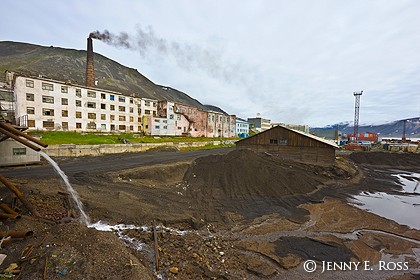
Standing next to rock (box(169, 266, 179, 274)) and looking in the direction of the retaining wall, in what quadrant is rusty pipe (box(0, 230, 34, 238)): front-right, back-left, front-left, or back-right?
front-left

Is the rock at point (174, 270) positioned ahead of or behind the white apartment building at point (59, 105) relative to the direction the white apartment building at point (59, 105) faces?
ahead

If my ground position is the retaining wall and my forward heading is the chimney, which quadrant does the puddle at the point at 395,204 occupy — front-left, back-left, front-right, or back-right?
back-right

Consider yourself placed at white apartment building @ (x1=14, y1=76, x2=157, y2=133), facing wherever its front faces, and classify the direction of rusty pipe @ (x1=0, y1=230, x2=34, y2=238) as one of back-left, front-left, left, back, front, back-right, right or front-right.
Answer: front-right

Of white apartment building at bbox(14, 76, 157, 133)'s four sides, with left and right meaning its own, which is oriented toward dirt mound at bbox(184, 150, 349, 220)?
front

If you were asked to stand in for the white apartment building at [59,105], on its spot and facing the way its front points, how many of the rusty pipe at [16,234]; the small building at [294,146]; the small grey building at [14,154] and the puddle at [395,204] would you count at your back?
0

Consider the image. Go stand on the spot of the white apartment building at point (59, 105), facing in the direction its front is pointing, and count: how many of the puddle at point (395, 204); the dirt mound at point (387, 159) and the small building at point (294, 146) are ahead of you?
3

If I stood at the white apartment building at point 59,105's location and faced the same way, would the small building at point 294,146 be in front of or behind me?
in front

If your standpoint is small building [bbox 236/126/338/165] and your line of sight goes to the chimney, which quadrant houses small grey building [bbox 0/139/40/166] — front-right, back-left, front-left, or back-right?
front-left

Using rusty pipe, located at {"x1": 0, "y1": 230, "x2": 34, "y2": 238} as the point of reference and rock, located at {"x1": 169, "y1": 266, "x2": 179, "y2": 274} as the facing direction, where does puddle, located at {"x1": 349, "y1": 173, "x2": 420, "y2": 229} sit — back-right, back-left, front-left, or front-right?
front-left
